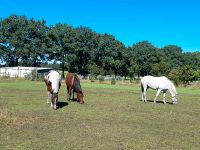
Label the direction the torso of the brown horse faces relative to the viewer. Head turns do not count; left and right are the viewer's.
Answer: facing the viewer and to the right of the viewer

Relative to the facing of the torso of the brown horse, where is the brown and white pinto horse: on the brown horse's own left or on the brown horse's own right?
on the brown horse's own right
